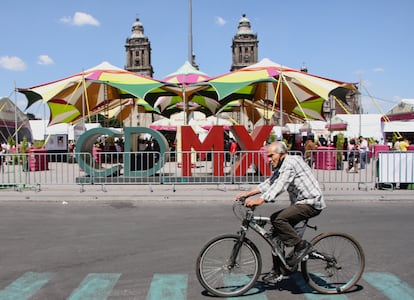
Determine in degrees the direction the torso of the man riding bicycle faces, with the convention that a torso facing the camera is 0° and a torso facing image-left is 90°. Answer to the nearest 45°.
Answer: approximately 90°

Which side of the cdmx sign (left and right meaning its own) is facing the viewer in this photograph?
front

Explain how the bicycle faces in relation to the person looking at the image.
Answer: facing to the left of the viewer

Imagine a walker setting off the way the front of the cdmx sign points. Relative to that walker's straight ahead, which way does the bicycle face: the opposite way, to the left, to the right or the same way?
to the right

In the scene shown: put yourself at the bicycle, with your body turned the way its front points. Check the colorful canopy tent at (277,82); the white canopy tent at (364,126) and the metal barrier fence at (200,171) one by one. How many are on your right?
3

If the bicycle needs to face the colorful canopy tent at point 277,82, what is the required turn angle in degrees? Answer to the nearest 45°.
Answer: approximately 90° to its right

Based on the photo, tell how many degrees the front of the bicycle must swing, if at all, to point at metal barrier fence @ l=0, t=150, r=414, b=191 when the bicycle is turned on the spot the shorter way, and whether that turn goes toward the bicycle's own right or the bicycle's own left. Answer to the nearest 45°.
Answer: approximately 90° to the bicycle's own right

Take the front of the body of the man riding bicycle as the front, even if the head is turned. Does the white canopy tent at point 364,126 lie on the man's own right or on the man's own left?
on the man's own right

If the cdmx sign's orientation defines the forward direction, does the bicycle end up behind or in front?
in front

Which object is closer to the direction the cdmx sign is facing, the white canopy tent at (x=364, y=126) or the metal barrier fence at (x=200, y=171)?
the metal barrier fence

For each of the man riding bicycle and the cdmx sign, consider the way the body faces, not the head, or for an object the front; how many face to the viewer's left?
1

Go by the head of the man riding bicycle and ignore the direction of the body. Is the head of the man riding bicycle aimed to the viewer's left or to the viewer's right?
to the viewer's left

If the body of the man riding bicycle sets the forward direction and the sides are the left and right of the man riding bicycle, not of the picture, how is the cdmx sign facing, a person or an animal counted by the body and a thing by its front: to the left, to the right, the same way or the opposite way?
to the left

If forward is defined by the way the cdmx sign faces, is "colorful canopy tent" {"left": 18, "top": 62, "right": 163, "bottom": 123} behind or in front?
behind
